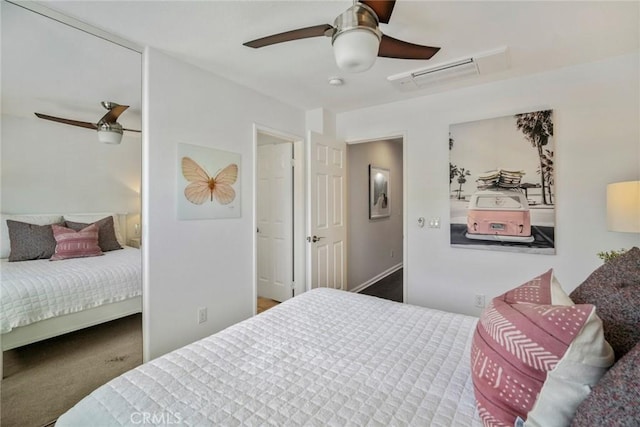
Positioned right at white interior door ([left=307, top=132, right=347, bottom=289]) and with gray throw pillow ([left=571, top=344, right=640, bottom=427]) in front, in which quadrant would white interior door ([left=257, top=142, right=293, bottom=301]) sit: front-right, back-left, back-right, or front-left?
back-right

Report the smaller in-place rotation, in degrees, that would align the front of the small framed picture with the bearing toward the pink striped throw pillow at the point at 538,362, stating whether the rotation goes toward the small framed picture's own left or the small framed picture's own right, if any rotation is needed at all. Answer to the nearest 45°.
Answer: approximately 45° to the small framed picture's own right

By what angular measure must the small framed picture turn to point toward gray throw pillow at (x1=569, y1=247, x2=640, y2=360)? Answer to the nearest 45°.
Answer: approximately 45° to its right

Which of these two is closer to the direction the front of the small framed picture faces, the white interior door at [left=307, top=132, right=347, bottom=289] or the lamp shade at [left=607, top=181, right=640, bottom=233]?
the lamp shade

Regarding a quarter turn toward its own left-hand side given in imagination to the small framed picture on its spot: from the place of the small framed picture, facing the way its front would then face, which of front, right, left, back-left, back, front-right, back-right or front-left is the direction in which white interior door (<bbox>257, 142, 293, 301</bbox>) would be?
back

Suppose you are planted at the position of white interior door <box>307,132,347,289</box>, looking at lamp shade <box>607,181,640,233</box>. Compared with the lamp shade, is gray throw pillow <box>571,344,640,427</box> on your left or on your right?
right

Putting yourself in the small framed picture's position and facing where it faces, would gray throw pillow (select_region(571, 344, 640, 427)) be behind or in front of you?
in front

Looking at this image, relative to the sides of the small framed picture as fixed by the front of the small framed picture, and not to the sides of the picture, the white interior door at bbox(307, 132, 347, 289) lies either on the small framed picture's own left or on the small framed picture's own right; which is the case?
on the small framed picture's own right

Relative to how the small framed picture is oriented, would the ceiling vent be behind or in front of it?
in front
